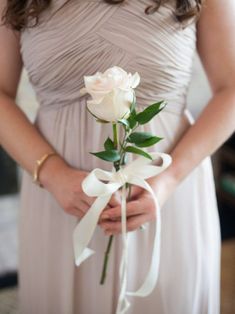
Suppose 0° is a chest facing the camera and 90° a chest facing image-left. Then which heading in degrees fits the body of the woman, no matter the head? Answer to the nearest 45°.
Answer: approximately 0°
